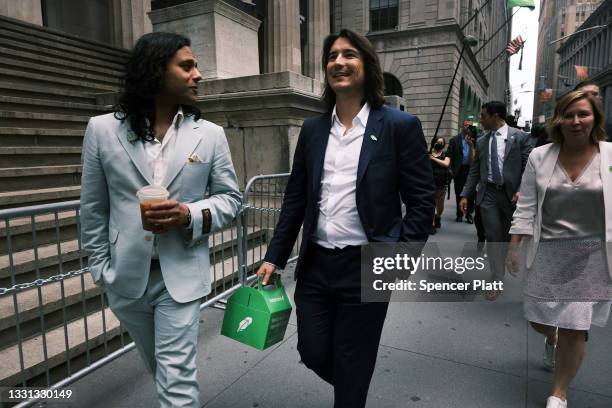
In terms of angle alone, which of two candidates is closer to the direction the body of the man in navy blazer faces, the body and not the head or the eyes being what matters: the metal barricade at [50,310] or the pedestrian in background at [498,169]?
the metal barricade

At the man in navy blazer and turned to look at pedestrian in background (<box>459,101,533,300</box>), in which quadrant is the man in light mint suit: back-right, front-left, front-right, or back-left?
back-left

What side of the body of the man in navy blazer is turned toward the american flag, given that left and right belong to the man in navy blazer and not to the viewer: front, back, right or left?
back

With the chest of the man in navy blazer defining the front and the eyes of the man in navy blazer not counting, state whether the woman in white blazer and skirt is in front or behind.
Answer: behind

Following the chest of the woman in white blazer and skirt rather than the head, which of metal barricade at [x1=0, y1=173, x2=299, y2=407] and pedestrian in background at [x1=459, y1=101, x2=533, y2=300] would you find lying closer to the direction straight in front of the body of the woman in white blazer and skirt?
the metal barricade

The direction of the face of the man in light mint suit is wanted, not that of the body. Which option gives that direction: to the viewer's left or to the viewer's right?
to the viewer's right

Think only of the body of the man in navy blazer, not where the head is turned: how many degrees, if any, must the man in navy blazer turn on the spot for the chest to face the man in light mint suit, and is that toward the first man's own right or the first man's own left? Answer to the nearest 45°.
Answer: approximately 45° to the first man's own right

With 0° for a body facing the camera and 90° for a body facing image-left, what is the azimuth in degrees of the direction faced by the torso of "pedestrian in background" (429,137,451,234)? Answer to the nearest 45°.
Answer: approximately 315°

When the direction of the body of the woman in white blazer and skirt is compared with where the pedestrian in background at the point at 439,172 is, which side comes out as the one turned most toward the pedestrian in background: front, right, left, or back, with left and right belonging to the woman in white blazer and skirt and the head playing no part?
back

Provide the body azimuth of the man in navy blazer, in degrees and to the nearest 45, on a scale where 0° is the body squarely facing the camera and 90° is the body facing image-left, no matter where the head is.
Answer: approximately 45°

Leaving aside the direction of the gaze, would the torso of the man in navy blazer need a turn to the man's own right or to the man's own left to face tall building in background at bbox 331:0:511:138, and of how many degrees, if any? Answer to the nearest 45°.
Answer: approximately 135° to the man's own right

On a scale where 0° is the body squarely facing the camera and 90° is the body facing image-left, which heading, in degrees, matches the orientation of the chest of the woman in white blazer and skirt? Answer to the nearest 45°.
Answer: approximately 0°
